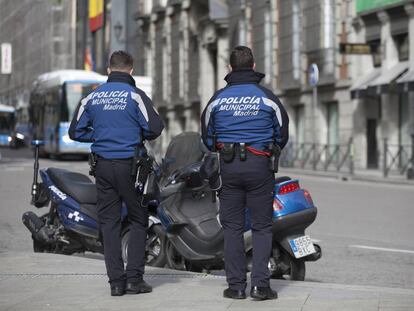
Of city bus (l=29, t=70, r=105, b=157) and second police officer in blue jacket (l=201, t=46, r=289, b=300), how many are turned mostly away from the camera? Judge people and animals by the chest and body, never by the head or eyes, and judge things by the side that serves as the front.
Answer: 1

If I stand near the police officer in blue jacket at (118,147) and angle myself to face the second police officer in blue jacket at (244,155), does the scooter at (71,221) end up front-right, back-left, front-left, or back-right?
back-left

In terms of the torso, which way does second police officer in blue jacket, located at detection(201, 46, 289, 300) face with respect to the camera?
away from the camera

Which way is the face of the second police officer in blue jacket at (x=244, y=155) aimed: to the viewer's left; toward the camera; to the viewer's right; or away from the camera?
away from the camera

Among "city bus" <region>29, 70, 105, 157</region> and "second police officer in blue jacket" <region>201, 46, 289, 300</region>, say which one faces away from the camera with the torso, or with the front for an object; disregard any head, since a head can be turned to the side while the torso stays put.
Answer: the second police officer in blue jacket

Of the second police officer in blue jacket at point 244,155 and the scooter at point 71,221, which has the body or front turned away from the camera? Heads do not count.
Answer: the second police officer in blue jacket

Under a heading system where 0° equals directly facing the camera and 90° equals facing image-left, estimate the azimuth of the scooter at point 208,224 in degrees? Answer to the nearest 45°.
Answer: approximately 135°
